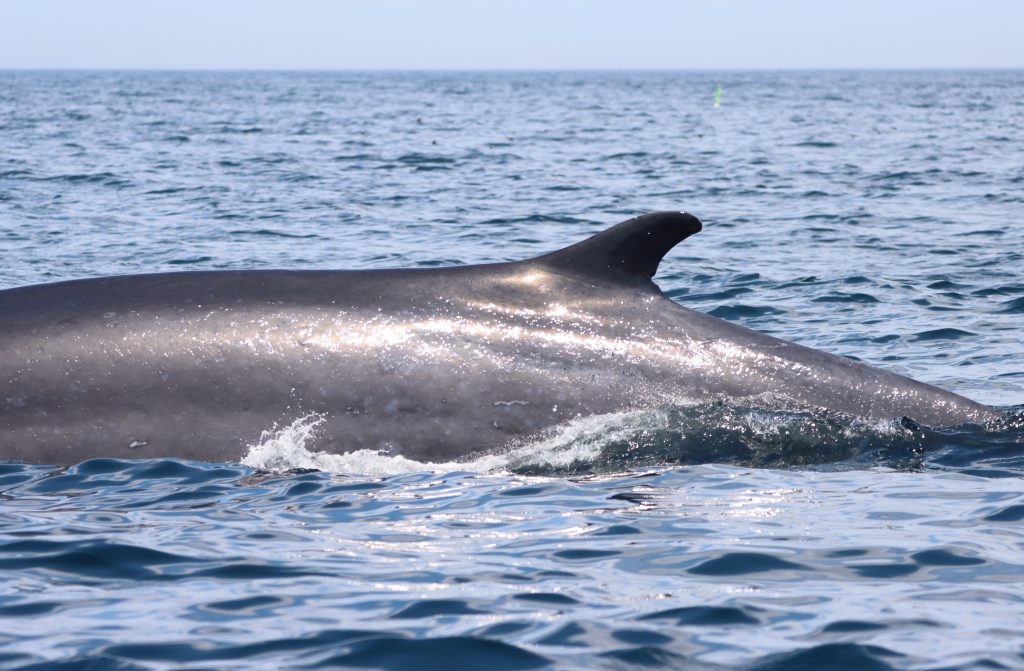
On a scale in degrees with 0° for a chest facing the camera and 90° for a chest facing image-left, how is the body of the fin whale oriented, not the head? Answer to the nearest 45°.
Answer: approximately 90°
